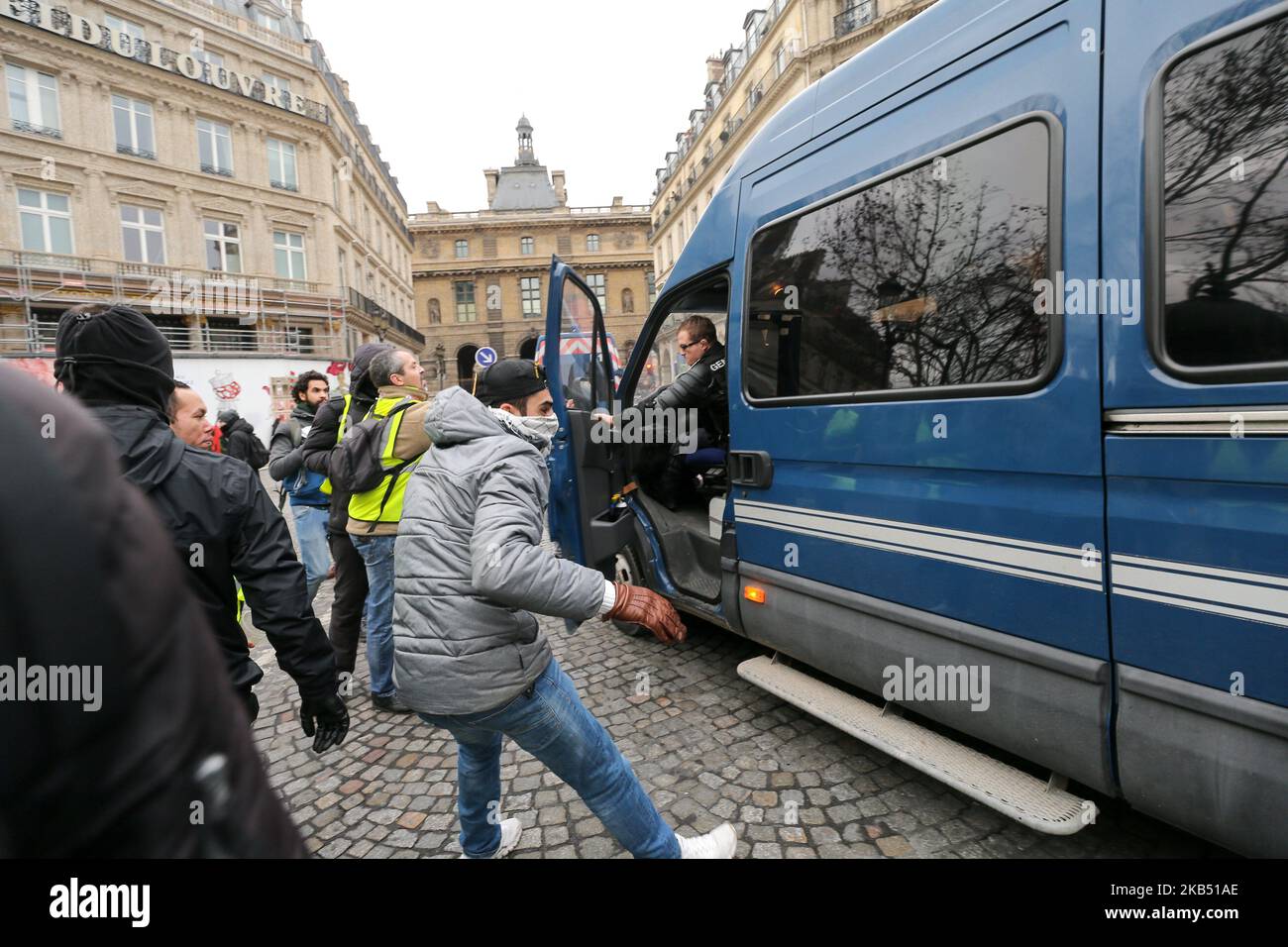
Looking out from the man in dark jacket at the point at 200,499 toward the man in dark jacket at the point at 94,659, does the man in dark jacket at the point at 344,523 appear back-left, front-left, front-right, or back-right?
back-left

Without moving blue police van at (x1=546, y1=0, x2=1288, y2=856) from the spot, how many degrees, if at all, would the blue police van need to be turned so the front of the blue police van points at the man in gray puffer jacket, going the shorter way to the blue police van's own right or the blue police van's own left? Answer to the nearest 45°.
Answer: approximately 90° to the blue police van's own left

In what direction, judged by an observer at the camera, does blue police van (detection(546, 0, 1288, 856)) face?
facing away from the viewer and to the left of the viewer

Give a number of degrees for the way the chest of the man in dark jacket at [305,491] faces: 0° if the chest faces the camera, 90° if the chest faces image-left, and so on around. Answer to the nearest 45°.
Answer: approximately 315°

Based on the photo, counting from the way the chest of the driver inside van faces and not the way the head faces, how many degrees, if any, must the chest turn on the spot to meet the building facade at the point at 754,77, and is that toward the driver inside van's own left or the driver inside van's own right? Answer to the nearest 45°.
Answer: approximately 90° to the driver inside van's own right

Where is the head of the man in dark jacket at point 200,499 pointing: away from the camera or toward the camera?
away from the camera

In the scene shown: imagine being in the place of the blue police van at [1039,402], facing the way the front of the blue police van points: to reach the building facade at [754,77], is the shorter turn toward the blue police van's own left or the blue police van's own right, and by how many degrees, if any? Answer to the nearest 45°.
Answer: approximately 45° to the blue police van's own right

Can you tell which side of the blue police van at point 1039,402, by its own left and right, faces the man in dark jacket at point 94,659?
left

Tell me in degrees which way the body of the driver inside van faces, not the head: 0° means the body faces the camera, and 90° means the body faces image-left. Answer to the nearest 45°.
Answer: approximately 90°
